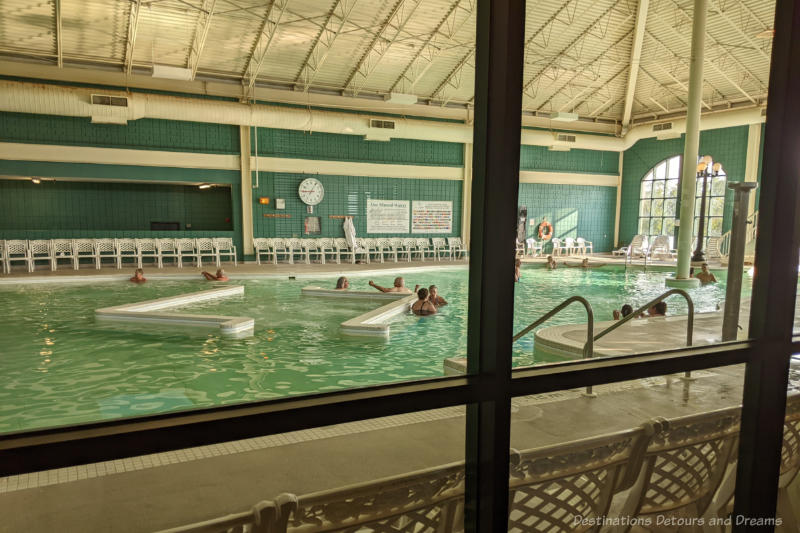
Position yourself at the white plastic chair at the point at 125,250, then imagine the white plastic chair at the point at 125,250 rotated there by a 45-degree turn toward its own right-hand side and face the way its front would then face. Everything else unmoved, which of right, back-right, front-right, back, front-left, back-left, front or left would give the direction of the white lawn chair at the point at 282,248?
back-left

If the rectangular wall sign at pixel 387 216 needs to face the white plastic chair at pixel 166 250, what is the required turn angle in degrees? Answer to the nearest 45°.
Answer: approximately 45° to its right

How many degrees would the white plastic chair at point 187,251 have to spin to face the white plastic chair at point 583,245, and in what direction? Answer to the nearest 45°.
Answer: approximately 90° to its left

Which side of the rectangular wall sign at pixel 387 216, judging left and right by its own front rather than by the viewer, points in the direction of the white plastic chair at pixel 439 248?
left

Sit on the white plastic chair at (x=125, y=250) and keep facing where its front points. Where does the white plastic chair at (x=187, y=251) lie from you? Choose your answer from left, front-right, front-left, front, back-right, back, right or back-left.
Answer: left

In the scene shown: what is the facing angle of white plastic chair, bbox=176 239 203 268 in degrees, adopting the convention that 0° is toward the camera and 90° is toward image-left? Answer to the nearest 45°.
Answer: approximately 0°

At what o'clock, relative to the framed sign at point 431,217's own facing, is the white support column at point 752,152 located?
The white support column is roughly at 9 o'clock from the framed sign.

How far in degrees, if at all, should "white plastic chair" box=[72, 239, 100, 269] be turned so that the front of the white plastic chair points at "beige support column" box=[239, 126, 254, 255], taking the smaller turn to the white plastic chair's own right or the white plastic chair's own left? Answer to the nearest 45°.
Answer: approximately 90° to the white plastic chair's own left

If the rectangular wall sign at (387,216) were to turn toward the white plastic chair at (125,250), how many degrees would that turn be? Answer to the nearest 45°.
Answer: approximately 45° to its right

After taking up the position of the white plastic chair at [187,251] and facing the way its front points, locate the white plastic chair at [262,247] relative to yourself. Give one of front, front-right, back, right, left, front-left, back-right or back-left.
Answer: left

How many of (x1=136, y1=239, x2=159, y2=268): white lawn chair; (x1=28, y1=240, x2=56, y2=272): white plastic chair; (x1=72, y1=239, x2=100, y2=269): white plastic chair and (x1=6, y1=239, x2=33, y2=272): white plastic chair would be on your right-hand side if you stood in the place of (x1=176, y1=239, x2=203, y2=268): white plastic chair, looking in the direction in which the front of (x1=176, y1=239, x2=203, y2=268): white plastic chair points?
4
